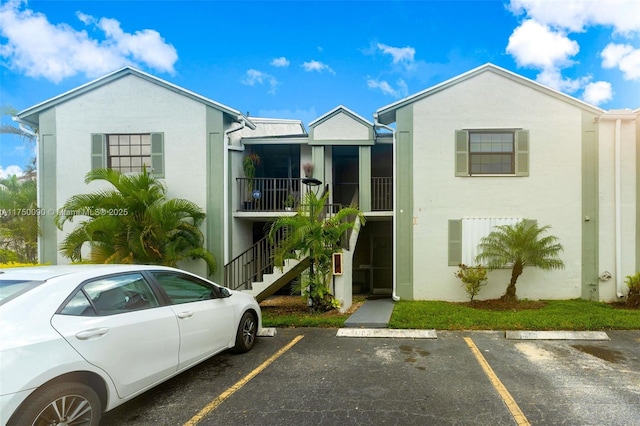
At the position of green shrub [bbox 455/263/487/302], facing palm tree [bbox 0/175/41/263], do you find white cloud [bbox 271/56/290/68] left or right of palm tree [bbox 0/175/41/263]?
right

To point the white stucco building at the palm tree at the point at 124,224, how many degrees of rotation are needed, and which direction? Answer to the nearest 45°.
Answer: approximately 90° to its right

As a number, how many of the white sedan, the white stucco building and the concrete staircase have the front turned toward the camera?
1

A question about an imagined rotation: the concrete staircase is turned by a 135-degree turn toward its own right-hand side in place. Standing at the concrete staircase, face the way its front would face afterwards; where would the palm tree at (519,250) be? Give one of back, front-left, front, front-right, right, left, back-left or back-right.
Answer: front-right

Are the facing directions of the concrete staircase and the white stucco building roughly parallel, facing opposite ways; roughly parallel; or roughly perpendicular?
roughly perpendicular

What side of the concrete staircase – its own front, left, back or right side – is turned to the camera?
left
